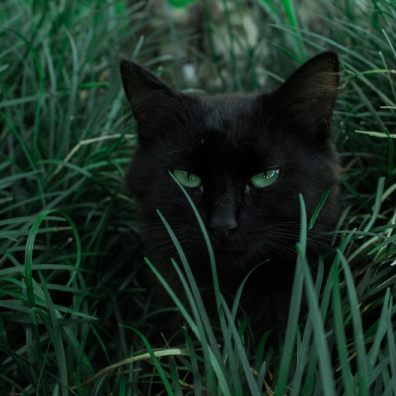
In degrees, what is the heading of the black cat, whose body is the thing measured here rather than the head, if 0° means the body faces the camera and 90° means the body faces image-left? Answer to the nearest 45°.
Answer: approximately 0°
